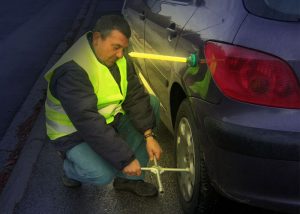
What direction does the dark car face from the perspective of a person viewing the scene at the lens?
facing away from the viewer and to the left of the viewer
